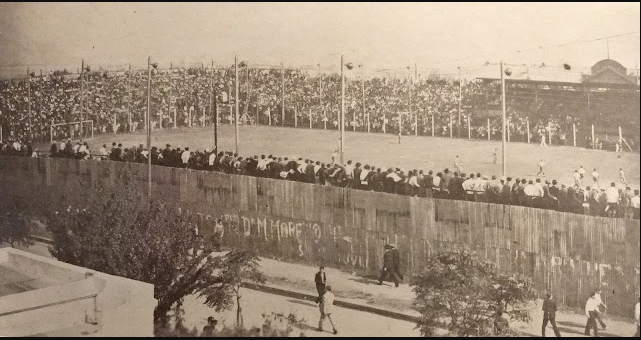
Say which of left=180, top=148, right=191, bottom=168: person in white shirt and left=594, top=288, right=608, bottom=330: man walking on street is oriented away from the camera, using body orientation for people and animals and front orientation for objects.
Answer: the person in white shirt

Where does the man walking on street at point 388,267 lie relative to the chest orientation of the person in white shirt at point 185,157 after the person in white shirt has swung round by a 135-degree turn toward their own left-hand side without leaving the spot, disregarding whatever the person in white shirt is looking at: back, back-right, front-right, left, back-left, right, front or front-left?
left

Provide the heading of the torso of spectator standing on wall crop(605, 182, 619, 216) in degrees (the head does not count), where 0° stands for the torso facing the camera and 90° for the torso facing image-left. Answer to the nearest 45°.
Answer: approximately 180°

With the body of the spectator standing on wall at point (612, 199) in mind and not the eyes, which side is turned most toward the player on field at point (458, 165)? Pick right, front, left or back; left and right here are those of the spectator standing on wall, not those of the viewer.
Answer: left

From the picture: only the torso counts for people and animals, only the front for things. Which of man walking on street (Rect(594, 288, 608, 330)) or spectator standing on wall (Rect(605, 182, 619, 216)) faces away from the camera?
the spectator standing on wall

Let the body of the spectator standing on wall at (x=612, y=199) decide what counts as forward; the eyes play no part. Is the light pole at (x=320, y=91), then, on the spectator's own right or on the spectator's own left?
on the spectator's own left

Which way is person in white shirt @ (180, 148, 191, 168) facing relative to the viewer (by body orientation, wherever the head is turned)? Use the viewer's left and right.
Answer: facing away from the viewer

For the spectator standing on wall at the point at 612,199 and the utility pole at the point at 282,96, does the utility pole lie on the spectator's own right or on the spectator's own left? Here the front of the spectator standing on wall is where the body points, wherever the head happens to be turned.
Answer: on the spectator's own left
